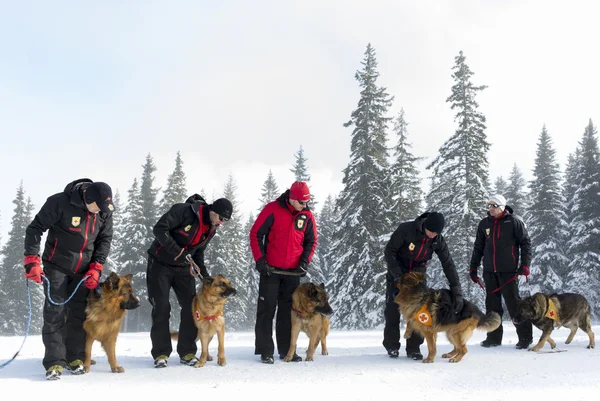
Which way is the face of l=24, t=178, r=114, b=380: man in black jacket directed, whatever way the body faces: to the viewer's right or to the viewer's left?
to the viewer's right

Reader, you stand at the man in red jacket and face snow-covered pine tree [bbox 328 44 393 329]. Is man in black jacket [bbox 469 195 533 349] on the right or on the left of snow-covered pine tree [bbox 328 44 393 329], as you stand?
right

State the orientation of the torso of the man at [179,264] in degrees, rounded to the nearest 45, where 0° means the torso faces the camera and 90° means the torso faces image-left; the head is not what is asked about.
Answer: approximately 315°

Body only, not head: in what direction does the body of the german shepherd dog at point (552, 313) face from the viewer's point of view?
to the viewer's left

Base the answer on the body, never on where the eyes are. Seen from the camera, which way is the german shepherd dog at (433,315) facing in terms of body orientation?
to the viewer's left

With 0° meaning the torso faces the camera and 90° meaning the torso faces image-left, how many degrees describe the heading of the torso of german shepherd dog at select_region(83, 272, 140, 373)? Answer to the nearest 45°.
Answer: approximately 315°

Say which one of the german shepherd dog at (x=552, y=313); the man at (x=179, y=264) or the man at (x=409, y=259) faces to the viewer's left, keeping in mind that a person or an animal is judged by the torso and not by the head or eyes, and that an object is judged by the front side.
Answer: the german shepherd dog
